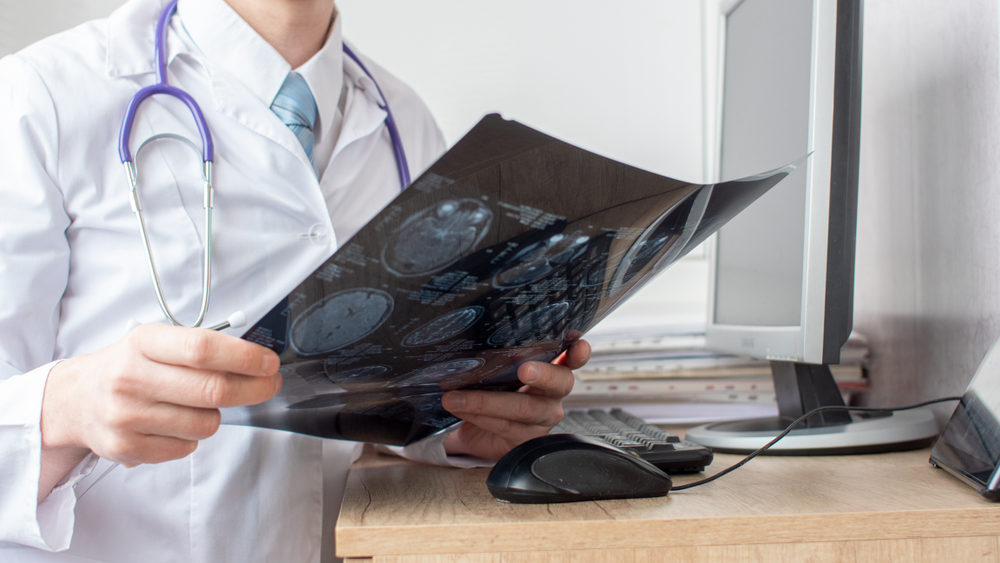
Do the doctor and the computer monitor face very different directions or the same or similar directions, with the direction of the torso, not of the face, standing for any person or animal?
very different directions

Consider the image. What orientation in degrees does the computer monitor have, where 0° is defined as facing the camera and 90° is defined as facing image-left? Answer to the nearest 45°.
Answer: approximately 90°

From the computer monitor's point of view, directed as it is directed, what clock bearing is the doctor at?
The doctor is roughly at 11 o'clock from the computer monitor.

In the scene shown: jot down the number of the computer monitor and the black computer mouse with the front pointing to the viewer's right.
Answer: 1

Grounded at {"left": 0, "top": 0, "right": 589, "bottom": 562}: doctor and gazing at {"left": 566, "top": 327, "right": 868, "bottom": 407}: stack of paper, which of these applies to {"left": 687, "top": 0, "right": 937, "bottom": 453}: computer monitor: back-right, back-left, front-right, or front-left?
front-right

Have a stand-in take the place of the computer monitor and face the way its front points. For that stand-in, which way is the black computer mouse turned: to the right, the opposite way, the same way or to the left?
the opposite way

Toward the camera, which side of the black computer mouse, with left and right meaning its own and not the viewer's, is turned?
right

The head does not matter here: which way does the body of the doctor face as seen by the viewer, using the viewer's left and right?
facing the viewer and to the right of the viewer
